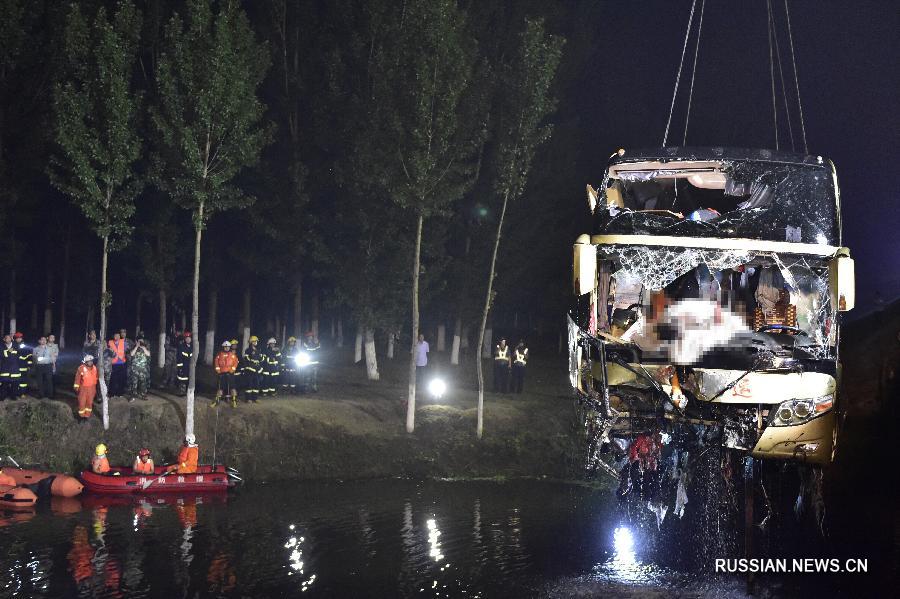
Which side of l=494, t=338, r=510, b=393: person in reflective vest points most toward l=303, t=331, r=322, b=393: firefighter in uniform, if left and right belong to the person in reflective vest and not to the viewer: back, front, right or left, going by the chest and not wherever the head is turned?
right

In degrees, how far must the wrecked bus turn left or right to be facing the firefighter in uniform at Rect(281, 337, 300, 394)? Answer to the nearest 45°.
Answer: approximately 135° to its right

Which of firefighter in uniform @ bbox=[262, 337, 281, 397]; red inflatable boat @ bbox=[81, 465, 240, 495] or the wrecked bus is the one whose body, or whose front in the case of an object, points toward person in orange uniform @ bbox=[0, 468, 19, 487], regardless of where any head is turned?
the red inflatable boat

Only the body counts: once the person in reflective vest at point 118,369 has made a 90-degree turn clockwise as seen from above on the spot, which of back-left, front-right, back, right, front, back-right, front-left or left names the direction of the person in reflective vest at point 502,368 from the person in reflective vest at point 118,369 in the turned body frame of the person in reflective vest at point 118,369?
back

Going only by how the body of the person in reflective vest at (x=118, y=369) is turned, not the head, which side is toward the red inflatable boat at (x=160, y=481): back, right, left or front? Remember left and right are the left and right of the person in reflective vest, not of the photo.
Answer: front

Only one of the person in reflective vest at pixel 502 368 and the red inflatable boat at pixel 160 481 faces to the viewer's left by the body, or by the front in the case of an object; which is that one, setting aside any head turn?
the red inflatable boat

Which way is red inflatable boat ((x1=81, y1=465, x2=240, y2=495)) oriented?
to the viewer's left

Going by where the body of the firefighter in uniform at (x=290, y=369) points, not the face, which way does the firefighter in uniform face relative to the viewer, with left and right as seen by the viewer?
facing the viewer

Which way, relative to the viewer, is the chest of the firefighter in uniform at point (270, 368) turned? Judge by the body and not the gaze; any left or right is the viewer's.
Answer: facing the viewer and to the right of the viewer

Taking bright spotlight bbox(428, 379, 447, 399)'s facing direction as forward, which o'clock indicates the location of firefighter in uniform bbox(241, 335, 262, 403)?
The firefighter in uniform is roughly at 2 o'clock from the bright spotlight.

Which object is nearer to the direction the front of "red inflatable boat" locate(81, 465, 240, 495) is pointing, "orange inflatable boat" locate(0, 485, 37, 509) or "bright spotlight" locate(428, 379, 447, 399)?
the orange inflatable boat

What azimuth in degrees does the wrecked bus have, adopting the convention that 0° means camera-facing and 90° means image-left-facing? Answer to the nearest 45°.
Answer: approximately 0°

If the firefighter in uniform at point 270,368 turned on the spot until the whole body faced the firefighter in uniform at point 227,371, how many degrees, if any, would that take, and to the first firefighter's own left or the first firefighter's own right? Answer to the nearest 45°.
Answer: approximately 90° to the first firefighter's own right
